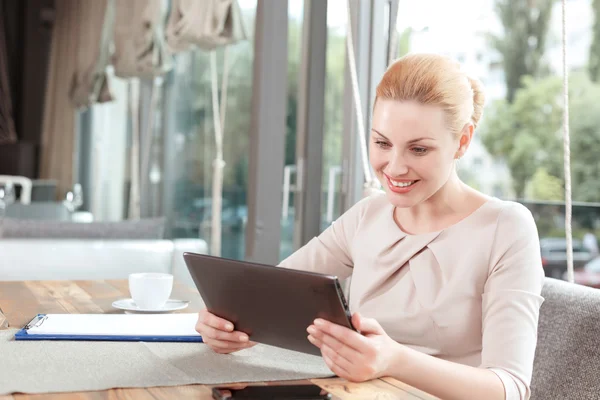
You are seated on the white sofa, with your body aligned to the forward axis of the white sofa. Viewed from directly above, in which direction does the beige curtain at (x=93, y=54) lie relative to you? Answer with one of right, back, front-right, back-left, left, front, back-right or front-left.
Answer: back

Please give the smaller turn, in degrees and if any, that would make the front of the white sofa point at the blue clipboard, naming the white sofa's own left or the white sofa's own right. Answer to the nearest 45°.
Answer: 0° — it already faces it

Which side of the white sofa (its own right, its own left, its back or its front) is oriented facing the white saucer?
front

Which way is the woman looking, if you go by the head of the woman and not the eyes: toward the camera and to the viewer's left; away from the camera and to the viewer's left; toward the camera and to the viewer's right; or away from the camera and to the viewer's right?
toward the camera and to the viewer's left

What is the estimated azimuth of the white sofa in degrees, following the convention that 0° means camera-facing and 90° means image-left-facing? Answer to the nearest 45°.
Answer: approximately 0°

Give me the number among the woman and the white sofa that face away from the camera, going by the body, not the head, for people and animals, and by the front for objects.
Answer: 0

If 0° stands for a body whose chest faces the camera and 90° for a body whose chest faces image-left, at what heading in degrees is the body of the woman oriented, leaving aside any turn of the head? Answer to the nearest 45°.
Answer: approximately 45°

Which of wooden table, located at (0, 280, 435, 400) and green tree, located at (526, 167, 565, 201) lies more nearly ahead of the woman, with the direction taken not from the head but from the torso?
the wooden table

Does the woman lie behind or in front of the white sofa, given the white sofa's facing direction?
in front
